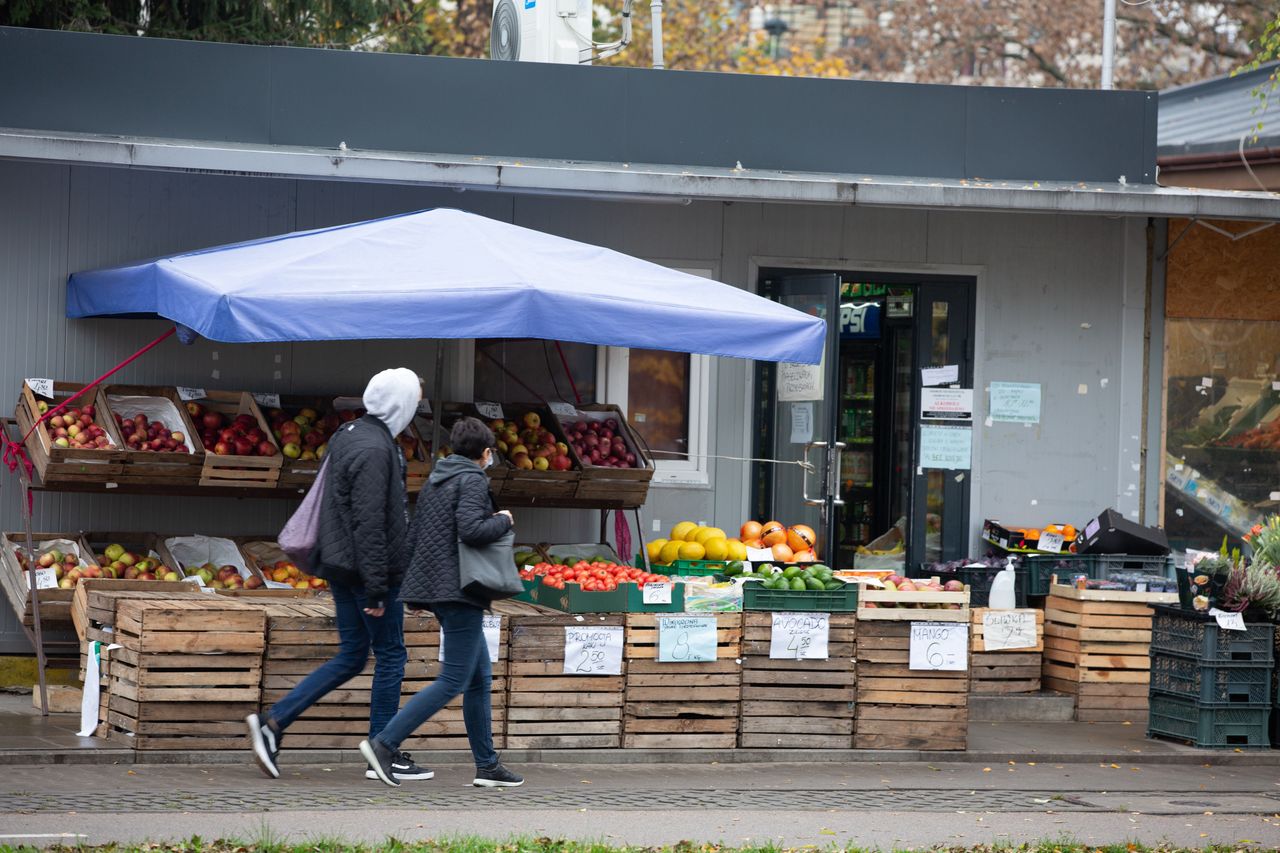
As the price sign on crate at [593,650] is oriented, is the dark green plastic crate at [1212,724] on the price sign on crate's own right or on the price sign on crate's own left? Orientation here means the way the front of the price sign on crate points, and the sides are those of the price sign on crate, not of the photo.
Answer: on the price sign on crate's own left

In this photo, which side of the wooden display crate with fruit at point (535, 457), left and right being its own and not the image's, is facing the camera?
front

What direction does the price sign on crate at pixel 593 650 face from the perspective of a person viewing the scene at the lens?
facing the viewer

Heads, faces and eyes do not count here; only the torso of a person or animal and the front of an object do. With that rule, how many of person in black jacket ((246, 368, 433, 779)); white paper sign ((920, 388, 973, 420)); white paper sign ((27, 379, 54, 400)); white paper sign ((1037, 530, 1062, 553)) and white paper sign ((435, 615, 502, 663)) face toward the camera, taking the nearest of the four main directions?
4

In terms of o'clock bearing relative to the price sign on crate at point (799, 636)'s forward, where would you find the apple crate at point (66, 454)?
The apple crate is roughly at 3 o'clock from the price sign on crate.

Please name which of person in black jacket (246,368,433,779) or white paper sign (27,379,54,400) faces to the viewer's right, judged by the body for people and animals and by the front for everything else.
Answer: the person in black jacket

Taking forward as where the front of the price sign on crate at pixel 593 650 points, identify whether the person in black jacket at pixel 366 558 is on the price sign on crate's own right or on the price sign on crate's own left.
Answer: on the price sign on crate's own right

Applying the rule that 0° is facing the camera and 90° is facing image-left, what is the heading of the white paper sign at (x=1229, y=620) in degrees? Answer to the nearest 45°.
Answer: approximately 0°

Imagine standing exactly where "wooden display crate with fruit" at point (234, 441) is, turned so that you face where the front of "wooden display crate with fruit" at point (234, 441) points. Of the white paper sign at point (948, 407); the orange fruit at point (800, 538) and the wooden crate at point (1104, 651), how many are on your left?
3

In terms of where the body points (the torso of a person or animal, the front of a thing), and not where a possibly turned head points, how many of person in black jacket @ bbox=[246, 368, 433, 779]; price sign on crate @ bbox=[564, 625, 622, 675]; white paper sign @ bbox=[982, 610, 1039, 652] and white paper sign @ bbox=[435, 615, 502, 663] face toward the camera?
3

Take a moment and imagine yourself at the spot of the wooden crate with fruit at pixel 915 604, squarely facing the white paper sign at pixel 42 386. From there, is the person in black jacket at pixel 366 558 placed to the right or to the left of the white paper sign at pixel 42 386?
left

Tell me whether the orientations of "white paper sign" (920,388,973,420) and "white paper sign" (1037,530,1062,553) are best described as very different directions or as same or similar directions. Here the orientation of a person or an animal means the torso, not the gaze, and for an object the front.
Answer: same or similar directions

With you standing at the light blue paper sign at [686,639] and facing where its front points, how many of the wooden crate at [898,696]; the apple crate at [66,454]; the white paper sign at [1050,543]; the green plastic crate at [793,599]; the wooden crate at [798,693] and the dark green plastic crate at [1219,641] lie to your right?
1

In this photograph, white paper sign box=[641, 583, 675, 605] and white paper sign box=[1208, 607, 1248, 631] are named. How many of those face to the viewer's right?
0

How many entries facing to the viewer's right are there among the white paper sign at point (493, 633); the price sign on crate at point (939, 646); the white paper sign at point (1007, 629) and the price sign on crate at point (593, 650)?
0

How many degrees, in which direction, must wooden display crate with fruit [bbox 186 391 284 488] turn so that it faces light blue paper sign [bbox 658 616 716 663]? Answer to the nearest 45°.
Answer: approximately 45° to its left

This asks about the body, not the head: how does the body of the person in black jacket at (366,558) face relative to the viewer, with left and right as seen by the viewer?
facing to the right of the viewer
